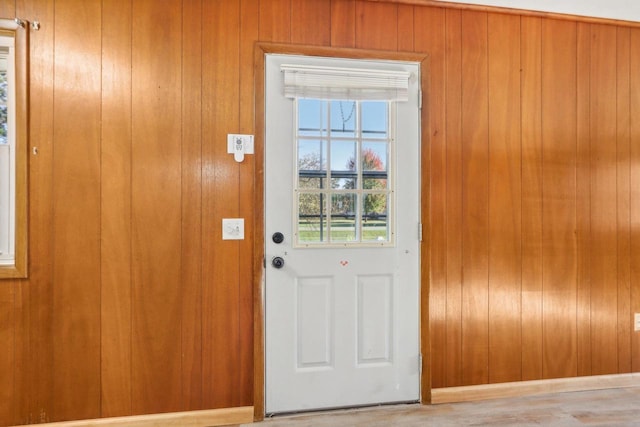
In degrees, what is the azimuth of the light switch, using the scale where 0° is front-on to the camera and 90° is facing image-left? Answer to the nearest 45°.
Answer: approximately 0°

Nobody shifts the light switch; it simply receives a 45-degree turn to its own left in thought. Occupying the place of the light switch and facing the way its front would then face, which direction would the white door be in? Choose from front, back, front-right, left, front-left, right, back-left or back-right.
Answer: front-left
